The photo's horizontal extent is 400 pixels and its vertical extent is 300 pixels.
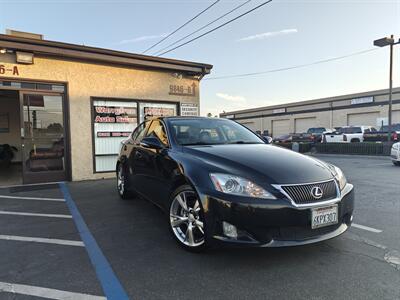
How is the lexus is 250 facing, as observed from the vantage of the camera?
facing the viewer and to the right of the viewer

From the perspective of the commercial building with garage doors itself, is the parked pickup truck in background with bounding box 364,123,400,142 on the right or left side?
on its left

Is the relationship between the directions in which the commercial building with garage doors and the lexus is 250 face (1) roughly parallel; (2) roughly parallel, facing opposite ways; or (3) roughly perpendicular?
roughly perpendicular

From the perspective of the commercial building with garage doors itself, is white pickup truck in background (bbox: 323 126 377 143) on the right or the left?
on its left

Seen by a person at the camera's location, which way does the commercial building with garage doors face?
facing the viewer and to the left of the viewer

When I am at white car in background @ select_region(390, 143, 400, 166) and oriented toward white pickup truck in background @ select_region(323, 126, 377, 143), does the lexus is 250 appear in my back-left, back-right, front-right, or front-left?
back-left

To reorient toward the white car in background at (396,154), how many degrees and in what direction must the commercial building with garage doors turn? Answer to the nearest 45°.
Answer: approximately 45° to its left

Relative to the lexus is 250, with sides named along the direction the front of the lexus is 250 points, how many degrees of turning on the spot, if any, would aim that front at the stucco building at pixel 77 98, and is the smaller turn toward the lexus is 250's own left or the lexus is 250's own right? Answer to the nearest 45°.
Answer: approximately 180°

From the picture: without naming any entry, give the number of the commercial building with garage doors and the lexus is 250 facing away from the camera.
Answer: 0

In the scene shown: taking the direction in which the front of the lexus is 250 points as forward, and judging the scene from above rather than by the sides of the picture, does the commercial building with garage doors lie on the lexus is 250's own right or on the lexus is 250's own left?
on the lexus is 250's own left
